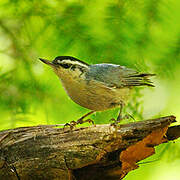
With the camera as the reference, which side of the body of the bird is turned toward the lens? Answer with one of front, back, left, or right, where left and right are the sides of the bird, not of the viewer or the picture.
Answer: left
